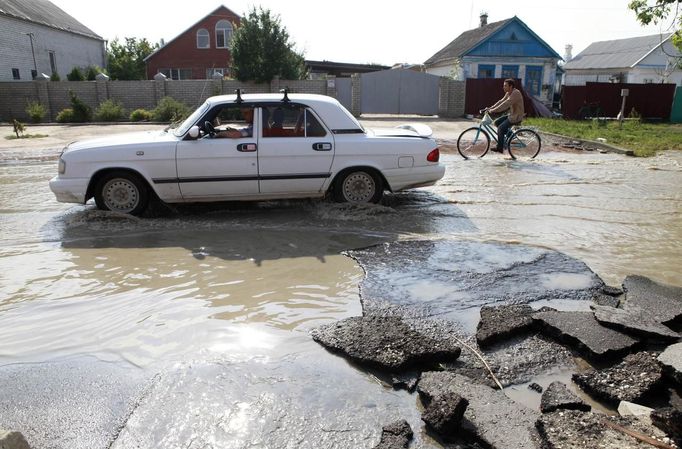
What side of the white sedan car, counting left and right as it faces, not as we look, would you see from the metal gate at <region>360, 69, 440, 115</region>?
right

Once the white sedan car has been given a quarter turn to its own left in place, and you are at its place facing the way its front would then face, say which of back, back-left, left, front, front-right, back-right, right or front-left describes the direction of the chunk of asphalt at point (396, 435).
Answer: front

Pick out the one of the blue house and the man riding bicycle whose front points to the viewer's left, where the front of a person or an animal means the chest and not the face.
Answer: the man riding bicycle

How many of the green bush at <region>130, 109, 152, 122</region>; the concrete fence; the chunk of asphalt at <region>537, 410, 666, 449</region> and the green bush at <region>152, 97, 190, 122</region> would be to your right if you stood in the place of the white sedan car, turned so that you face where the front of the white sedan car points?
3

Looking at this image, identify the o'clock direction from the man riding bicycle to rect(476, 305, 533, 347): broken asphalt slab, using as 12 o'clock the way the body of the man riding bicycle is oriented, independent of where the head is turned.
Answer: The broken asphalt slab is roughly at 9 o'clock from the man riding bicycle.

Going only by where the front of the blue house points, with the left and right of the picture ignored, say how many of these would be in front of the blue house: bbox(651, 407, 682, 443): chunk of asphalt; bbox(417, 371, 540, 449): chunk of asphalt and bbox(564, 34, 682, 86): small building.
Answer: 2

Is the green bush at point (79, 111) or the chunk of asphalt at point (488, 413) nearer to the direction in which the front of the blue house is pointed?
the chunk of asphalt

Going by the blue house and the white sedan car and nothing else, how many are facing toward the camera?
1

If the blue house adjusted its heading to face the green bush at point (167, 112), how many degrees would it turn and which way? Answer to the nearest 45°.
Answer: approximately 45° to its right

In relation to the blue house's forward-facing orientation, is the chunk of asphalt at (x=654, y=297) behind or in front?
in front

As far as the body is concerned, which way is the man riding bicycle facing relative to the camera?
to the viewer's left

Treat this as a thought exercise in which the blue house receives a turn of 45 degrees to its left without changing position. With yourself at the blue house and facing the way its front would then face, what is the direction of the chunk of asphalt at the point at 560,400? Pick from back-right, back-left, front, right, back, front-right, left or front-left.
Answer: front-right

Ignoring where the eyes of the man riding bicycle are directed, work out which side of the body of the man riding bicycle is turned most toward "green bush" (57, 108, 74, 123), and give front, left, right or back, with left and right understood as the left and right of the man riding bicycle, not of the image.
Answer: front

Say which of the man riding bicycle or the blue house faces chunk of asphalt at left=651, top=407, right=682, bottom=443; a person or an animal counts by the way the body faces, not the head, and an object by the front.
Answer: the blue house

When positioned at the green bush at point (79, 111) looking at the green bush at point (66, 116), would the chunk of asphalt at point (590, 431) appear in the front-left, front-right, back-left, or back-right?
back-left

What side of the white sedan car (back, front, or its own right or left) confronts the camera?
left

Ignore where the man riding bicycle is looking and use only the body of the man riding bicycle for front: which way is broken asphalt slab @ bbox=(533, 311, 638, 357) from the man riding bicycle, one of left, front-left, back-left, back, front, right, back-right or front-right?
left

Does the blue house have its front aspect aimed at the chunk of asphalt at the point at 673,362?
yes

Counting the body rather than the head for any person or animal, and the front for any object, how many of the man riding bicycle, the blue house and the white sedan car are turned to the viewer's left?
2

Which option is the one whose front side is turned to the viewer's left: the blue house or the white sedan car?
the white sedan car

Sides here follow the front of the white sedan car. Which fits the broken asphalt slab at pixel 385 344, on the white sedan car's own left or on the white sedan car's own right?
on the white sedan car's own left
